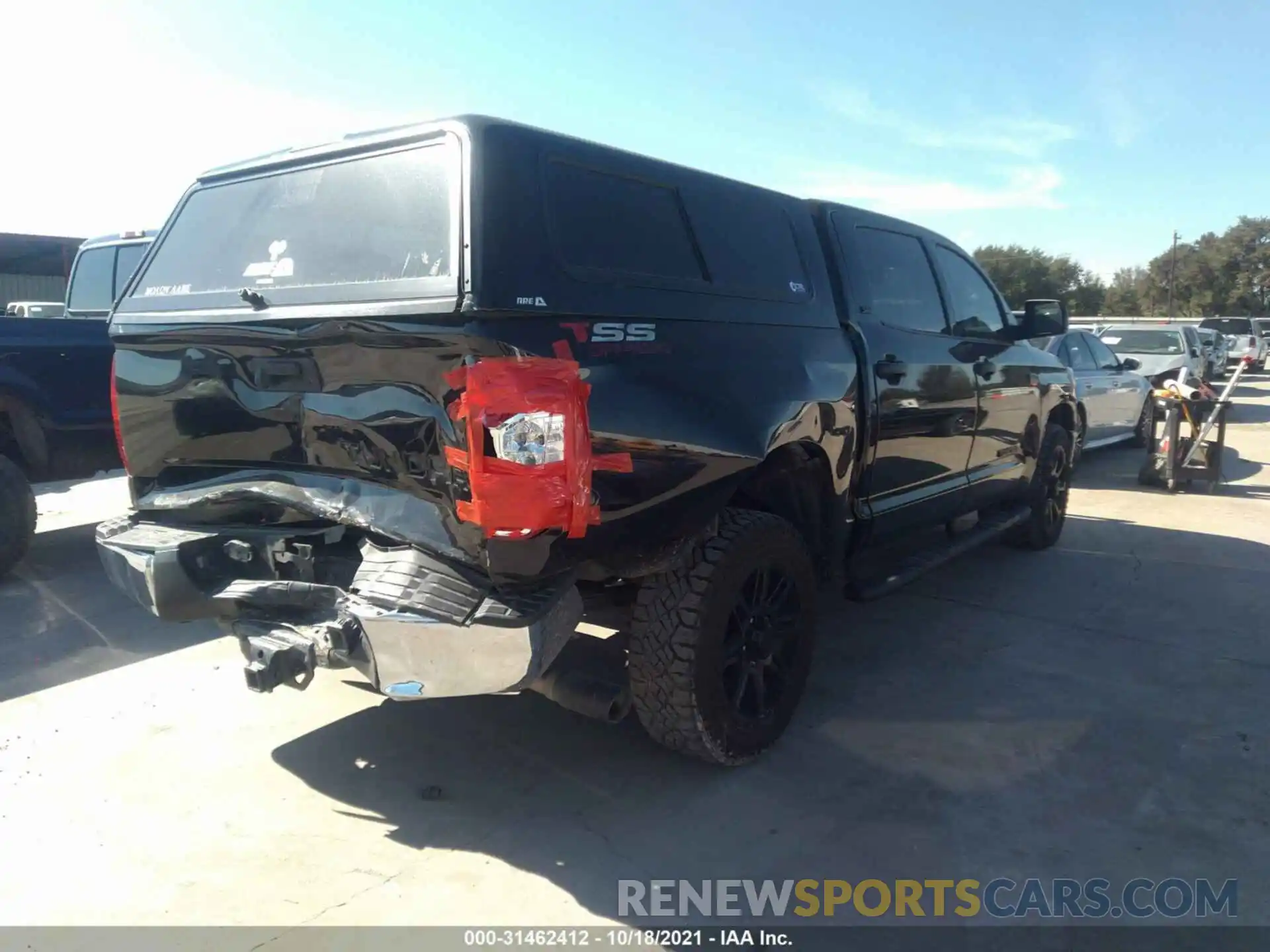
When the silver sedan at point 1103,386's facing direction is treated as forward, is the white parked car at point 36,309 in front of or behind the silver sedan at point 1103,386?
behind

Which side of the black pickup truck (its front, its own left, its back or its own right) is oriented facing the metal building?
left

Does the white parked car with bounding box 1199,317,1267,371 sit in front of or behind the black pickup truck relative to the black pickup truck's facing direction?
in front

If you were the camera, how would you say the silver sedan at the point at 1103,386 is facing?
facing away from the viewer and to the right of the viewer

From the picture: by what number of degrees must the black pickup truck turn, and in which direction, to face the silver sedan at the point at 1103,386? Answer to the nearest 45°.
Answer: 0° — it already faces it

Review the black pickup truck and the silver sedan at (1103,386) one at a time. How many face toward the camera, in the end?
0

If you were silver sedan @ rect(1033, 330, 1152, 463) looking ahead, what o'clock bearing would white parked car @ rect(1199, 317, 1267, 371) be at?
The white parked car is roughly at 11 o'clock from the silver sedan.

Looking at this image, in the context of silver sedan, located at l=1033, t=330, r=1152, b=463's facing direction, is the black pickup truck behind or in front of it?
behind

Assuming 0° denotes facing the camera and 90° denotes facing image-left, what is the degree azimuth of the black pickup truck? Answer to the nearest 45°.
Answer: approximately 225°

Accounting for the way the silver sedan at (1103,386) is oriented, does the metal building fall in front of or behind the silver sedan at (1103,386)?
behind

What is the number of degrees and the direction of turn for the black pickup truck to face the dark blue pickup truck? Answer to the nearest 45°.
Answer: approximately 90° to its left
